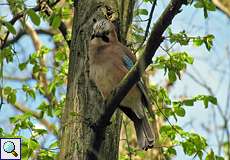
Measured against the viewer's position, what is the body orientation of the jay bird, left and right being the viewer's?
facing the viewer and to the left of the viewer

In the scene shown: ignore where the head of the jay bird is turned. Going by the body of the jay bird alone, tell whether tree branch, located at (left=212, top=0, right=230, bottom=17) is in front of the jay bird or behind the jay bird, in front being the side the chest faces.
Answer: behind
